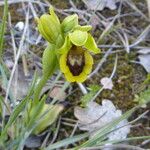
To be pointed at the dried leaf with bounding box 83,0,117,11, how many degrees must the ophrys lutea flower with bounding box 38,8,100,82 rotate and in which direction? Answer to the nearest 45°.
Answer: approximately 180°

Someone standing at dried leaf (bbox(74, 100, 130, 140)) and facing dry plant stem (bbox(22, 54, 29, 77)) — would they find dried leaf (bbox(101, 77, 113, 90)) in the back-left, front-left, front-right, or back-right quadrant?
front-right

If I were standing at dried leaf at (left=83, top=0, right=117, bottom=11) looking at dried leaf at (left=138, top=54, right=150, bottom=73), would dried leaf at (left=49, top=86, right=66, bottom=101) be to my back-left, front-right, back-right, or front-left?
front-right

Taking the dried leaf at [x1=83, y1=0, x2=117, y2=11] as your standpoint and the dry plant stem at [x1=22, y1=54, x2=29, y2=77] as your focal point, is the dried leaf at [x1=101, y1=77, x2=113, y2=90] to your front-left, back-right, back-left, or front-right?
front-left

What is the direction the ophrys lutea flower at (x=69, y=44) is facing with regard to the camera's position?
facing the viewer
